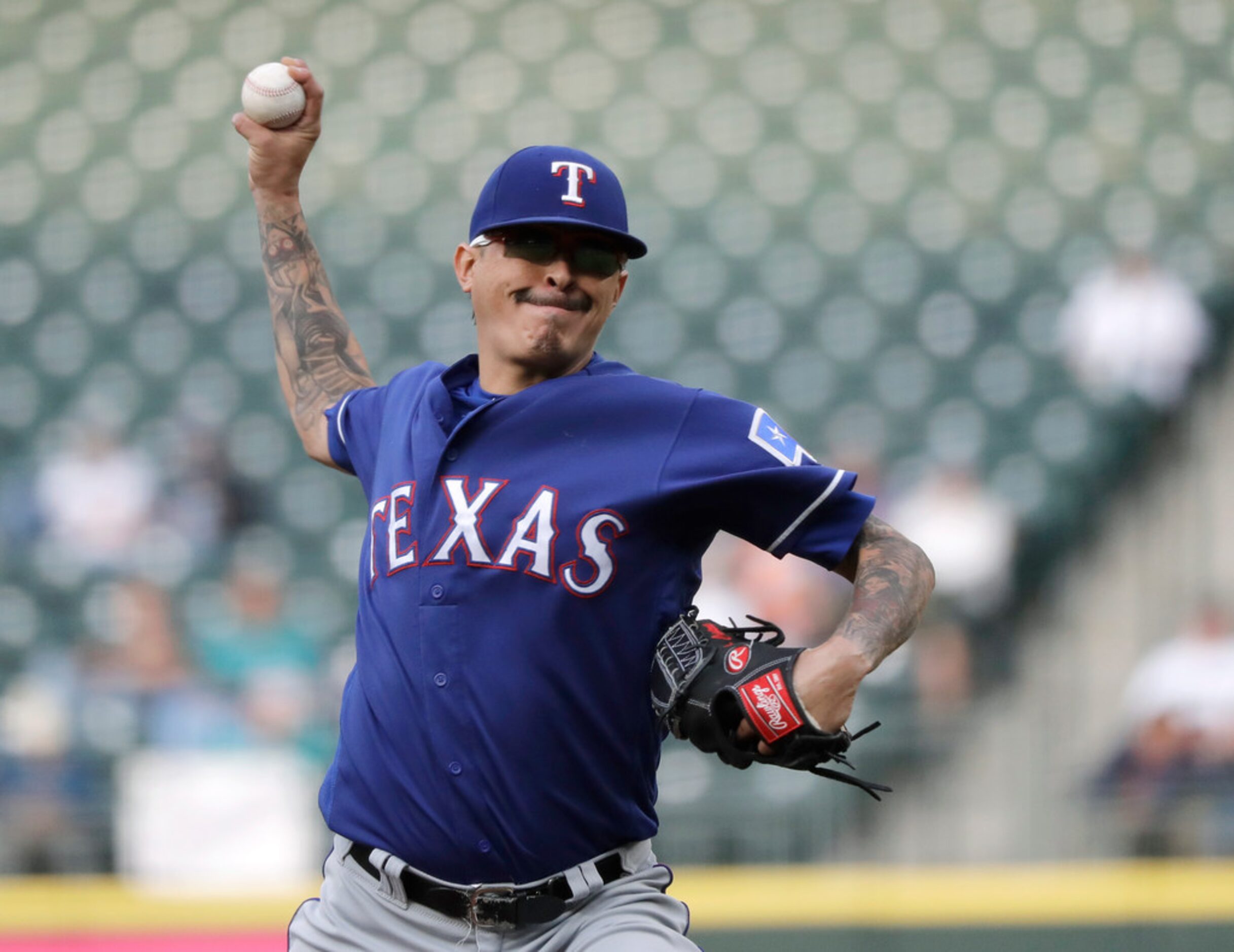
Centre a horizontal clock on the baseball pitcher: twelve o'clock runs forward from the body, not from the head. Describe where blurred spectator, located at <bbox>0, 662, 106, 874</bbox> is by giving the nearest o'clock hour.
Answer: The blurred spectator is roughly at 5 o'clock from the baseball pitcher.

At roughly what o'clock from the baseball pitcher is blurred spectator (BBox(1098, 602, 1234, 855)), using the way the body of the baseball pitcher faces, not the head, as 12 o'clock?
The blurred spectator is roughly at 7 o'clock from the baseball pitcher.

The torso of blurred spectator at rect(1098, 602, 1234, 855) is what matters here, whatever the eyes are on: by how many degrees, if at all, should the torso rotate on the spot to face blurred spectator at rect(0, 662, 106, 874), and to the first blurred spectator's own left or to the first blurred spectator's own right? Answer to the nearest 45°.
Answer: approximately 90° to the first blurred spectator's own right

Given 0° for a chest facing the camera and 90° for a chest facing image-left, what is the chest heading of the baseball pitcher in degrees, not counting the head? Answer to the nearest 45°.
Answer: approximately 0°

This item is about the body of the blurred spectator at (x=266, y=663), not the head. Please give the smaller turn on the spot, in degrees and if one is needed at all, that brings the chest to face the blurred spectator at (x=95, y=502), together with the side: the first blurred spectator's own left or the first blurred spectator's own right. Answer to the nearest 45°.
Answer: approximately 135° to the first blurred spectator's own right

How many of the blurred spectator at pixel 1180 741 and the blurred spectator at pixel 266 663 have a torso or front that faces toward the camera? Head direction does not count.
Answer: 2

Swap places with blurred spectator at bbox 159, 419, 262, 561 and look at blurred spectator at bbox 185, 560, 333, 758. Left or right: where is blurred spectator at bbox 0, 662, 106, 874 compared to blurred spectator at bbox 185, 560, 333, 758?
right

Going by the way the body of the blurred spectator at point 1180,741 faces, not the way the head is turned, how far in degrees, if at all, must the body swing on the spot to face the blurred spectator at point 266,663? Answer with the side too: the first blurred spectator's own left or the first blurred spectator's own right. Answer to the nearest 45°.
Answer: approximately 90° to the first blurred spectator's own right
